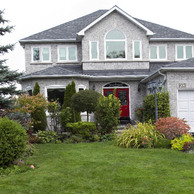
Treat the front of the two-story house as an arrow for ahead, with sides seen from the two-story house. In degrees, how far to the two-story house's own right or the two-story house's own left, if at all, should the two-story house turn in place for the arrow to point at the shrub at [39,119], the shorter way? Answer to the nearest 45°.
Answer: approximately 45° to the two-story house's own right

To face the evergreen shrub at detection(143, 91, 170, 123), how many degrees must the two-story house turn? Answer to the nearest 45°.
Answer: approximately 45° to its left

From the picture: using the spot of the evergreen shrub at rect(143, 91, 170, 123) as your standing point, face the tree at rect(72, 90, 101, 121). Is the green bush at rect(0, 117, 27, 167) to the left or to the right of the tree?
left

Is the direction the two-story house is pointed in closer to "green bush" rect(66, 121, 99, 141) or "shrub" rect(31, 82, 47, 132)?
the green bush

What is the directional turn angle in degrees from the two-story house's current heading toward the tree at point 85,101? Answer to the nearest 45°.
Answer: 0° — it already faces it

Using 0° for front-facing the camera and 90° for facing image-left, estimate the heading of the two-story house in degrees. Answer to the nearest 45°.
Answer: approximately 0°

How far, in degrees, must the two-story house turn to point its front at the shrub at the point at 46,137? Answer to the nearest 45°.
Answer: approximately 45° to its right

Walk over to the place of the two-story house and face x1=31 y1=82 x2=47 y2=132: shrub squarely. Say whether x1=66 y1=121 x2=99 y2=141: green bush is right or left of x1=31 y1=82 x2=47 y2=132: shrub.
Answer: left

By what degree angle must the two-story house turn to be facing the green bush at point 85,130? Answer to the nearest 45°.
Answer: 0° — it already faces it
